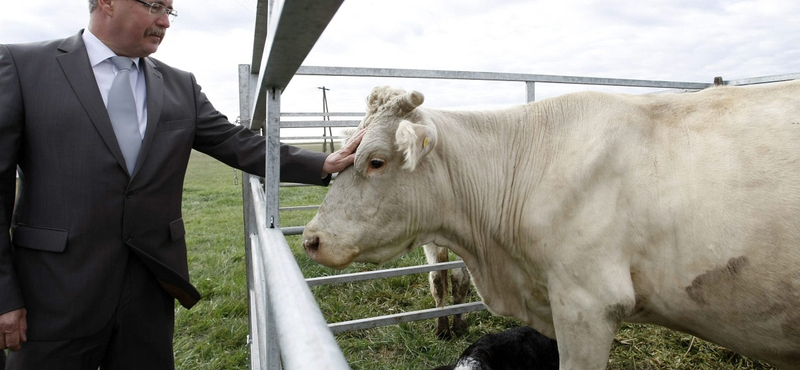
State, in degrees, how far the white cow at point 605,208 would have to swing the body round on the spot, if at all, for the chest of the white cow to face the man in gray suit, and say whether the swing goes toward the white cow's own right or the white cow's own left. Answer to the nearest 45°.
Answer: approximately 45° to the white cow's own left

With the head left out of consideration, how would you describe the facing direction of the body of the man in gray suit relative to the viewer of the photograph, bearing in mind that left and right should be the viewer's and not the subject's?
facing the viewer and to the right of the viewer

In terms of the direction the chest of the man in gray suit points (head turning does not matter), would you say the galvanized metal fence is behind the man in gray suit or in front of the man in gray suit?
in front

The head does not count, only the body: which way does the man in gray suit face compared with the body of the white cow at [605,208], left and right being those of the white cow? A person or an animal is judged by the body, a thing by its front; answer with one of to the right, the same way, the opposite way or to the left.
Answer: the opposite way

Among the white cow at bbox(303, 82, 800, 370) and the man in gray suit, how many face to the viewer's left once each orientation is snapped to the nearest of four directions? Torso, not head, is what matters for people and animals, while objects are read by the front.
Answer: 1

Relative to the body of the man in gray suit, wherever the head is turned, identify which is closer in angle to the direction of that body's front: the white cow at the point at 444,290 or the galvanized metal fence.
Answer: the galvanized metal fence

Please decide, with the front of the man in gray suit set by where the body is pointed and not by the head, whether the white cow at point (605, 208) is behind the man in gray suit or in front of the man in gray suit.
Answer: in front

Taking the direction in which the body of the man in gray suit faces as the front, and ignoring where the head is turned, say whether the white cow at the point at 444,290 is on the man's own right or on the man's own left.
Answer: on the man's own left

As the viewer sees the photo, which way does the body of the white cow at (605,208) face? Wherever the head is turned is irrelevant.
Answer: to the viewer's left

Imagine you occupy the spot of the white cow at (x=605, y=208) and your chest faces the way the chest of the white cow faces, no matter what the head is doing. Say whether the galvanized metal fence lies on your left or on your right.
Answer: on your left

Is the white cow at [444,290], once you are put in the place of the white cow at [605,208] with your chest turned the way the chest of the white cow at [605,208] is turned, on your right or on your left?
on your right

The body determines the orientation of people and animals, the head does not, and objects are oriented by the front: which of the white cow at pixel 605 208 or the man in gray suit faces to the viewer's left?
the white cow
